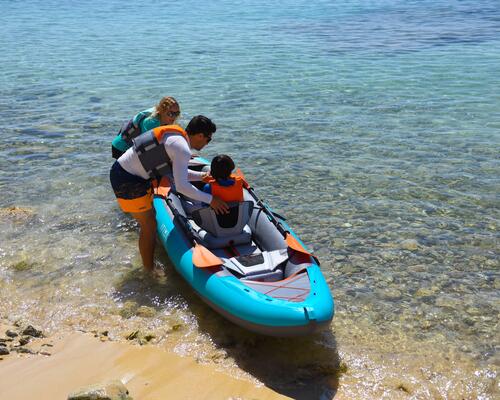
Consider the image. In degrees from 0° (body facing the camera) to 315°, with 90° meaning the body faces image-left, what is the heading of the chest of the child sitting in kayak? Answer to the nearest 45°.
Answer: approximately 135°

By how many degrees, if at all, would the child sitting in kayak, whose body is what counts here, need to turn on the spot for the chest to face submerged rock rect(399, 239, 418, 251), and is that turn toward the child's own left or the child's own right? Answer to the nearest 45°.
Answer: approximately 135° to the child's own right

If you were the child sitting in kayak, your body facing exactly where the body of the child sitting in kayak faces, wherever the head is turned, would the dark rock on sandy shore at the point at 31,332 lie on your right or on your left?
on your left
